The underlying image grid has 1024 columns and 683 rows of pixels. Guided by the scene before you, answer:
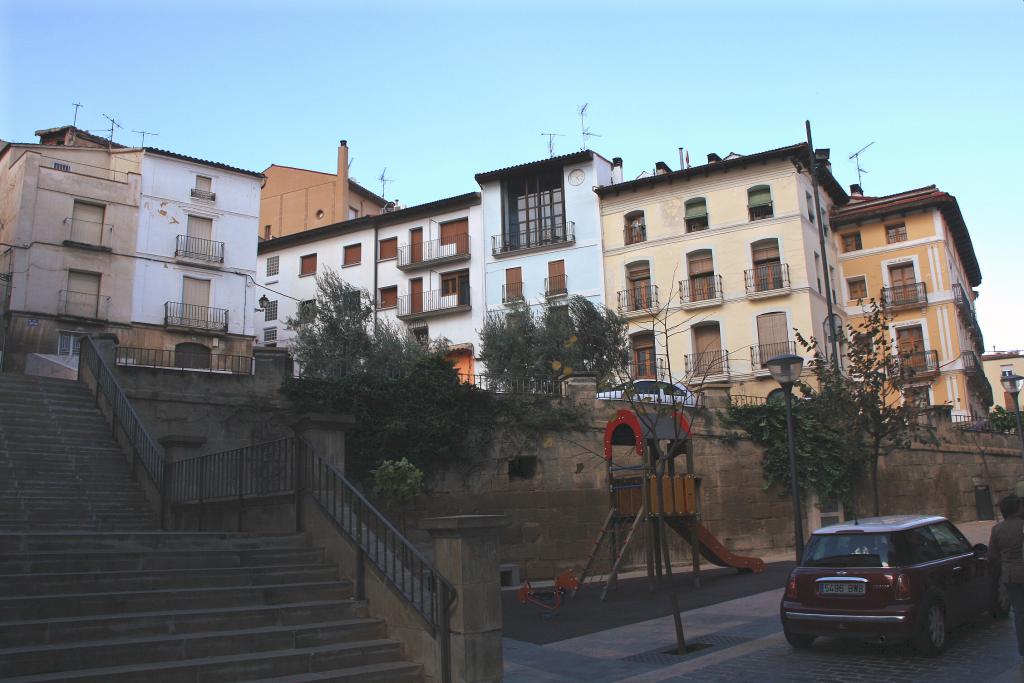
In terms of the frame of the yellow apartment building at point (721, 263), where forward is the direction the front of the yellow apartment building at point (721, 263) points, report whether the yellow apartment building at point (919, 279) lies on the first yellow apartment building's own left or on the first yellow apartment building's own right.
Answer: on the first yellow apartment building's own left

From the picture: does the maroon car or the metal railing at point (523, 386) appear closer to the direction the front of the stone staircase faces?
the maroon car

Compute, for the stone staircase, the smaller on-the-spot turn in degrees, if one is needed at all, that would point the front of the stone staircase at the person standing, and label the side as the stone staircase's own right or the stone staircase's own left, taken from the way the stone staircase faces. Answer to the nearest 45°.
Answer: approximately 90° to the stone staircase's own left

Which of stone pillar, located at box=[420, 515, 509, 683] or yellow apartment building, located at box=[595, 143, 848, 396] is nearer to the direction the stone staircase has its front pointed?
the stone pillar

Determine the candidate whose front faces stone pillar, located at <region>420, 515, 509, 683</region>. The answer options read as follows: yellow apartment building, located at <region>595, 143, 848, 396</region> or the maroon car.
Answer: the yellow apartment building

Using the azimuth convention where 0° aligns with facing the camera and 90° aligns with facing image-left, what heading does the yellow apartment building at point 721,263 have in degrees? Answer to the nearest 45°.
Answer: approximately 0°

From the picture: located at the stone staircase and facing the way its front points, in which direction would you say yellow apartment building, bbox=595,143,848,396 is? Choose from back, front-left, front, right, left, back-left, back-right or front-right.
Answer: back-left

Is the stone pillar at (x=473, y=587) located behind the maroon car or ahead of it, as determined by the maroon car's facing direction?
behind

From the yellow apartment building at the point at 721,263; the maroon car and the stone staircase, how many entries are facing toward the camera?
2

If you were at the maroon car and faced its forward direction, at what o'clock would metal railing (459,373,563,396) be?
The metal railing is roughly at 9 o'clock from the maroon car.

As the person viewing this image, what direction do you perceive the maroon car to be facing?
facing away from the viewer and to the right of the viewer
